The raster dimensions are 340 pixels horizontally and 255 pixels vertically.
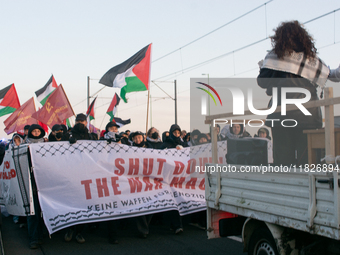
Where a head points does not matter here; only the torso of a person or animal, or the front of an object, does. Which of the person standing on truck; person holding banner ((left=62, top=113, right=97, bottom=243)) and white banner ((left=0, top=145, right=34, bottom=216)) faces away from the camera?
the person standing on truck

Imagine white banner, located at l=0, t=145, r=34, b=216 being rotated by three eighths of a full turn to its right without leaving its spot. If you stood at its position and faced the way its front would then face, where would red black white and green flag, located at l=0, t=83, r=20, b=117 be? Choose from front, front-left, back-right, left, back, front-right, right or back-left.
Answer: front

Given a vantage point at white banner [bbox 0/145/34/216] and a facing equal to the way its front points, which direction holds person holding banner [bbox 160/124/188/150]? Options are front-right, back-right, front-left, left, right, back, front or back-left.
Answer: back-left

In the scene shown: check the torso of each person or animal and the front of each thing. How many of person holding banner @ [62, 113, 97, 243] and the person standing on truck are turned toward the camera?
1

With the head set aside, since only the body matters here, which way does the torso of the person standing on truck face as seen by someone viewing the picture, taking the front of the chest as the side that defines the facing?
away from the camera

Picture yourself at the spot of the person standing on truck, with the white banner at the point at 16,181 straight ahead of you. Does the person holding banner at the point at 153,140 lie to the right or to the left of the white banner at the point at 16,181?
right

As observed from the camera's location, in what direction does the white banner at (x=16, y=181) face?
facing the viewer and to the left of the viewer

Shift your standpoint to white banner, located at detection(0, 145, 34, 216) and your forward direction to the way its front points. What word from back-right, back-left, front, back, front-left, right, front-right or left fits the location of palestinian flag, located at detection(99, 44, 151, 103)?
back

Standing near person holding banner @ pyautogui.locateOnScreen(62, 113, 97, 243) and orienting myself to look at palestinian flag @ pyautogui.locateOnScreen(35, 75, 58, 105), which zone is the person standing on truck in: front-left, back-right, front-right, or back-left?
back-right

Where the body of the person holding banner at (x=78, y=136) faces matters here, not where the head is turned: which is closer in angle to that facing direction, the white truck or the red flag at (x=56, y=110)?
the white truck

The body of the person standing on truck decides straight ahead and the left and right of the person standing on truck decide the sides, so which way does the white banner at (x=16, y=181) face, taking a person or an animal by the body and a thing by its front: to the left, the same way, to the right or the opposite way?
the opposite way

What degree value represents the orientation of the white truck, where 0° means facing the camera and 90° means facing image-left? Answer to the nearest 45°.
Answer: approximately 315°

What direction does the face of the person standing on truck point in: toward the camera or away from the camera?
away from the camera

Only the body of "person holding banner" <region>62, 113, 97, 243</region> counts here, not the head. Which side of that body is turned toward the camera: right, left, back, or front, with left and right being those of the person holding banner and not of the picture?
front
